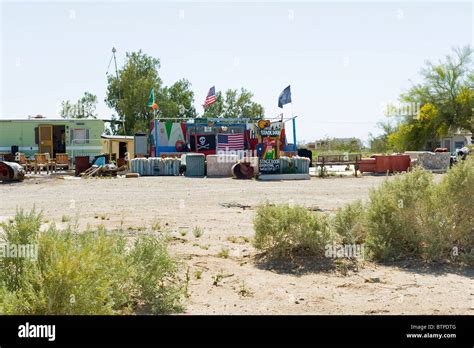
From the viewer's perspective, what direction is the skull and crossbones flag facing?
toward the camera

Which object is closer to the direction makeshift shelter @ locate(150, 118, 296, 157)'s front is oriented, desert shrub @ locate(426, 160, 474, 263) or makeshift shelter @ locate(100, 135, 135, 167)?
the desert shrub

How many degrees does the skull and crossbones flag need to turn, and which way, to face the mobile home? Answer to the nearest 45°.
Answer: approximately 90° to its right

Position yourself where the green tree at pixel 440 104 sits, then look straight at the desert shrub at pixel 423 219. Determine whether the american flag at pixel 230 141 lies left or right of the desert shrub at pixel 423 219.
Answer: right

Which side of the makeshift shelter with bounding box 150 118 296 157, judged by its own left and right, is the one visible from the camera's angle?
front

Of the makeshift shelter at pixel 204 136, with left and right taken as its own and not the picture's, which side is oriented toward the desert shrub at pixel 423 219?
front

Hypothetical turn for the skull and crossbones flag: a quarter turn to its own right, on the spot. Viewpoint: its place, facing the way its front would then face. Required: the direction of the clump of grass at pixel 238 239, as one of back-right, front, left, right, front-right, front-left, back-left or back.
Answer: left

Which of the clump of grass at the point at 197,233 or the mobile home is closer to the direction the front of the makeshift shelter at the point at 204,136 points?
the clump of grass

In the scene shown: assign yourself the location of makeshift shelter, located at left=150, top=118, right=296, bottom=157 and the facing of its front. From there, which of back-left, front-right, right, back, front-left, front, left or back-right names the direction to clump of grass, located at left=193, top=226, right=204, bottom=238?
front

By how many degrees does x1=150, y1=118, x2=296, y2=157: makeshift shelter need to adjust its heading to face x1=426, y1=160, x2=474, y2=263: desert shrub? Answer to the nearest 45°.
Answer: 0° — it already faces it

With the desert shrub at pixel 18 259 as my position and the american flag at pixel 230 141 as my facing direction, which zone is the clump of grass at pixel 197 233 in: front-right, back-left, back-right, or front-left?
front-right

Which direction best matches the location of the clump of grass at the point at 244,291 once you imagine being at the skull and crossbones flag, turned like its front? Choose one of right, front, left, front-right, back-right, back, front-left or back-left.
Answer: front

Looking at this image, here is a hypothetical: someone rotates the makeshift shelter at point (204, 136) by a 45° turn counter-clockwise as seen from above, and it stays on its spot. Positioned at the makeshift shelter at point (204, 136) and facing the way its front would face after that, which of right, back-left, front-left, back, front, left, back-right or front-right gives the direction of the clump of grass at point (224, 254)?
front-right

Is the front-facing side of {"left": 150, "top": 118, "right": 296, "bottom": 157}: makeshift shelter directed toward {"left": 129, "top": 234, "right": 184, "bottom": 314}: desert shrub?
yes

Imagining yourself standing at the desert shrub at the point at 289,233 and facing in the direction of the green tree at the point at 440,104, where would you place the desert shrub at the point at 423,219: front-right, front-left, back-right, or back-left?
front-right

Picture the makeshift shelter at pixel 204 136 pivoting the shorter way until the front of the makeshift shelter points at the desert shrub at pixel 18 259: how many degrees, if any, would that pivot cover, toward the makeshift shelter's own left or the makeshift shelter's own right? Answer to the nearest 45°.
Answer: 0° — it already faces it

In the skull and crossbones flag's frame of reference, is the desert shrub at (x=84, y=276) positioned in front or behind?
in front

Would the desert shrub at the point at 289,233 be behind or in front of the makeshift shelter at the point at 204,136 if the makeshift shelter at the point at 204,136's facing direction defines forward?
in front
